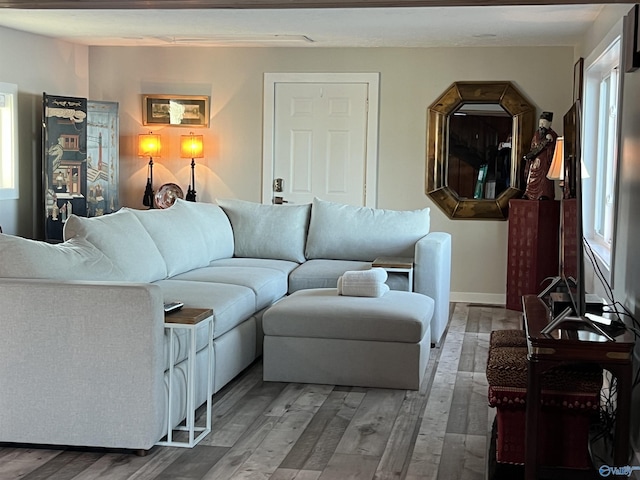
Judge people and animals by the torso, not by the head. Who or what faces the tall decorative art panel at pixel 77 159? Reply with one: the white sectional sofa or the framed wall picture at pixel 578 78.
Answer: the framed wall picture

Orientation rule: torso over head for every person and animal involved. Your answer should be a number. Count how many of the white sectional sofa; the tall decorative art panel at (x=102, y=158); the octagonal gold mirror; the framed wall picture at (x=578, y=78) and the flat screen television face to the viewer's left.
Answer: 2

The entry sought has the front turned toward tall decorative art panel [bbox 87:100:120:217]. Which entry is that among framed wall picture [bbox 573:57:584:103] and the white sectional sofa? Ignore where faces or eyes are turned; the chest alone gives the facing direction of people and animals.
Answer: the framed wall picture

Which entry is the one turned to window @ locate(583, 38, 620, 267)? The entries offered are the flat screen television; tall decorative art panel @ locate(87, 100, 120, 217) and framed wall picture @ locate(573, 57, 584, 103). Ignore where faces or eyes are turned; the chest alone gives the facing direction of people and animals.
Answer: the tall decorative art panel

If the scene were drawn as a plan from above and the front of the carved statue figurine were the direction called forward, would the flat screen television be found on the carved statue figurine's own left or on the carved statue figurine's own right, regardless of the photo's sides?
on the carved statue figurine's own left

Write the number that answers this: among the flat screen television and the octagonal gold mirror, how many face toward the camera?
1

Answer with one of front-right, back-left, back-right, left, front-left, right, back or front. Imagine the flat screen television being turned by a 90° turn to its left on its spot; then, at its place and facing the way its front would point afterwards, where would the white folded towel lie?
back-right

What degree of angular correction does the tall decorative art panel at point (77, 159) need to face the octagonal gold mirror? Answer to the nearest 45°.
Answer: approximately 45° to its left

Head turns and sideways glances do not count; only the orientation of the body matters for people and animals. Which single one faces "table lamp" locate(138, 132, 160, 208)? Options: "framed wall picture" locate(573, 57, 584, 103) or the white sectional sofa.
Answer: the framed wall picture

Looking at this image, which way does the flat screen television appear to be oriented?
to the viewer's left

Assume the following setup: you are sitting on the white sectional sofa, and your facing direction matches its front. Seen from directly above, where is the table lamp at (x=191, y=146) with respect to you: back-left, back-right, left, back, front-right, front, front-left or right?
back-left

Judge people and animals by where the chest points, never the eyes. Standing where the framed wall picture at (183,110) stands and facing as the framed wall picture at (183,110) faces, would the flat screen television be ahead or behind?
ahead

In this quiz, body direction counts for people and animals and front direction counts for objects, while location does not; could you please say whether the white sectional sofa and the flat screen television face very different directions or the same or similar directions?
very different directions

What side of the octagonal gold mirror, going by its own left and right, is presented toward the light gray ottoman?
front

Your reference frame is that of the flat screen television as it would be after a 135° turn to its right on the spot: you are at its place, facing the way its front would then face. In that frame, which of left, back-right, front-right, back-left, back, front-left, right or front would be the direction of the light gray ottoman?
left

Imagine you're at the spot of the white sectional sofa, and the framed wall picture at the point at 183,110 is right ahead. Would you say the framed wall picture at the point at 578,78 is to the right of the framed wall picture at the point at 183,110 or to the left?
right

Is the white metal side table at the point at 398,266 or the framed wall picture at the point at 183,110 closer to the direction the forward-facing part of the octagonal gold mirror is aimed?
the white metal side table

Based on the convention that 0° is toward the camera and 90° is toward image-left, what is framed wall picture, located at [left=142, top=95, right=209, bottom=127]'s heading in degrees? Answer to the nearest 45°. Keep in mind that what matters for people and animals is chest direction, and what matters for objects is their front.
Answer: approximately 0°

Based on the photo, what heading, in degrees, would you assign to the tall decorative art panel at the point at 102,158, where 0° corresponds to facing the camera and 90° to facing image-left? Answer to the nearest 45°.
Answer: approximately 315°

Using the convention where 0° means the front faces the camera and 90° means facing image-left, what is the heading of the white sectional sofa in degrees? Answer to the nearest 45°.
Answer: approximately 315°
